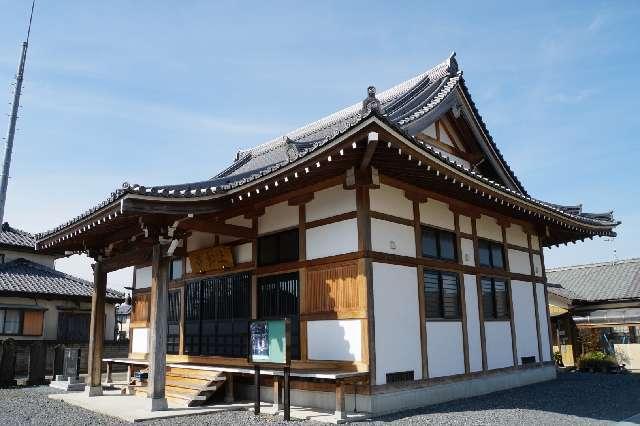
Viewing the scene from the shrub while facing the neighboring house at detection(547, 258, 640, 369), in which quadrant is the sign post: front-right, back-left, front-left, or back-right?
back-left

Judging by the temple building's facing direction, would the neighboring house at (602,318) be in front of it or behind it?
behind

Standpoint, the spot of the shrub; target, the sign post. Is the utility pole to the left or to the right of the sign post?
right

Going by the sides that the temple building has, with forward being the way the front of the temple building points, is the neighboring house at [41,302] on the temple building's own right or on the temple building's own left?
on the temple building's own right

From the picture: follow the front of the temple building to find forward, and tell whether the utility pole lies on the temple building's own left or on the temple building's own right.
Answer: on the temple building's own right
